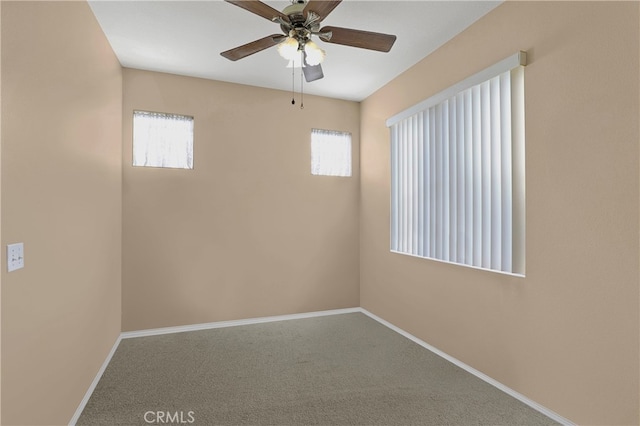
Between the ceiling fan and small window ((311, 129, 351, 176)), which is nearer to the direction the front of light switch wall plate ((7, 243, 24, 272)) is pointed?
the ceiling fan

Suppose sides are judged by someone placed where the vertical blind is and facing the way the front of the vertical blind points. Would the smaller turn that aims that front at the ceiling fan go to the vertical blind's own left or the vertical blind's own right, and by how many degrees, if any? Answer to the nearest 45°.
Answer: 0° — it already faces it

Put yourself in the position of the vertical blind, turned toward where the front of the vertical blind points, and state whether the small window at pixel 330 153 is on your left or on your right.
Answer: on your right

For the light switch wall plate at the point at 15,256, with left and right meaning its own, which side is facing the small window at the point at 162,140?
left

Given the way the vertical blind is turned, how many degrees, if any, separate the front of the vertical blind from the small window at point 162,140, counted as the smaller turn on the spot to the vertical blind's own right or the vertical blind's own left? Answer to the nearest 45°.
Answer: approximately 45° to the vertical blind's own right

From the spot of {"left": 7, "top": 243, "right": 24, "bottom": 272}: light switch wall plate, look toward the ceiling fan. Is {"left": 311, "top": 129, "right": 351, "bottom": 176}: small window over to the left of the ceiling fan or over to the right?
left

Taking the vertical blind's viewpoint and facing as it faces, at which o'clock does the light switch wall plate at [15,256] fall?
The light switch wall plate is roughly at 12 o'clock from the vertical blind.

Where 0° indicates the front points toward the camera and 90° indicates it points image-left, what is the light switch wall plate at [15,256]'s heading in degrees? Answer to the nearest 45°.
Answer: approximately 315°

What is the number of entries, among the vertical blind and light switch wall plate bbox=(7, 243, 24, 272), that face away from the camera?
0

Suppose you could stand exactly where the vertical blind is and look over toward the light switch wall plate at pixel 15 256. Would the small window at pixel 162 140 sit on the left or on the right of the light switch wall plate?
right

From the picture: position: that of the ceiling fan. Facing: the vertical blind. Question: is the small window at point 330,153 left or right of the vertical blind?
left

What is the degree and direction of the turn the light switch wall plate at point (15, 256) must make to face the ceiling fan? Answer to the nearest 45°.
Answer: approximately 45° to its left

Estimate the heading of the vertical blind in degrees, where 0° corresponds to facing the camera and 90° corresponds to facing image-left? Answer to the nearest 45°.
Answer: approximately 45°

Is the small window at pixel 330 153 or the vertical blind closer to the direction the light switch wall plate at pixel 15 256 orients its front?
the vertical blind
